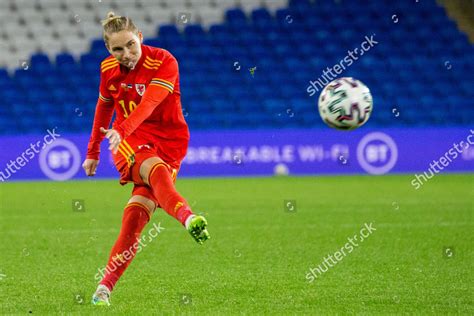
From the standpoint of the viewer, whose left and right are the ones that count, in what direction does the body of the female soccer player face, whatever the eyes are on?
facing the viewer

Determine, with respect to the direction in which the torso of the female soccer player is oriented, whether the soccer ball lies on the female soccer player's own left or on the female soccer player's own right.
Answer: on the female soccer player's own left
